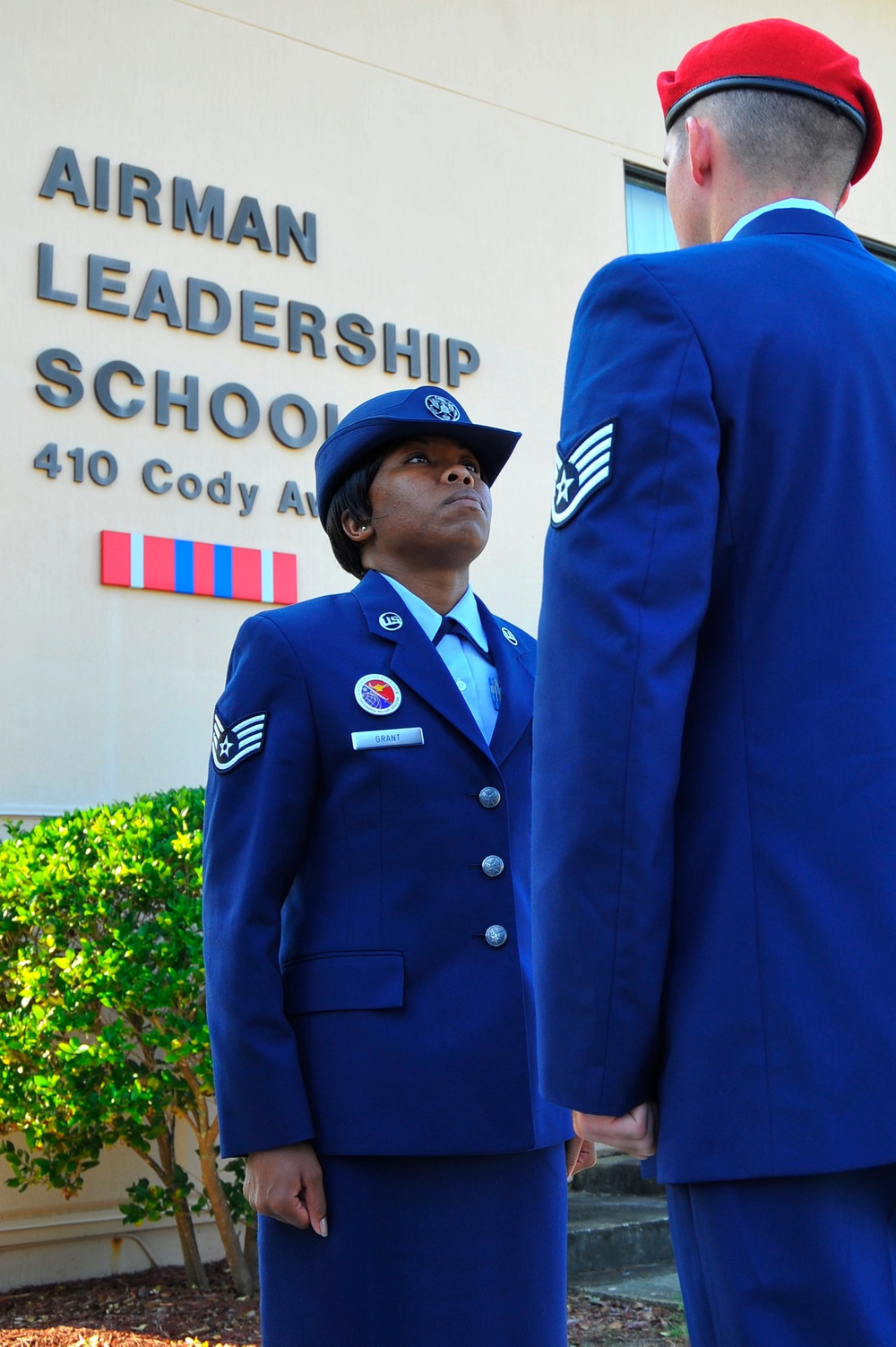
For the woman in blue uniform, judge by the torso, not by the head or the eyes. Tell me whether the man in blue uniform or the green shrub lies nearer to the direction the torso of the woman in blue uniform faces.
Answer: the man in blue uniform

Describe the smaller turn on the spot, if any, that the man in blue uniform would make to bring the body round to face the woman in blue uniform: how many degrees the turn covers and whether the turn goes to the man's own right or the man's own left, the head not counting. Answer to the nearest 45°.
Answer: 0° — they already face them

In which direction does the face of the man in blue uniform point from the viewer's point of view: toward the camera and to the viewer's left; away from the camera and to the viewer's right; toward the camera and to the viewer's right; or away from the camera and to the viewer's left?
away from the camera and to the viewer's left

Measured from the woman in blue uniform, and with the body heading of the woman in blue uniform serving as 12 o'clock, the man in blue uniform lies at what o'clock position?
The man in blue uniform is roughly at 1 o'clock from the woman in blue uniform.

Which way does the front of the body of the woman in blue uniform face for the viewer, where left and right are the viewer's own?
facing the viewer and to the right of the viewer

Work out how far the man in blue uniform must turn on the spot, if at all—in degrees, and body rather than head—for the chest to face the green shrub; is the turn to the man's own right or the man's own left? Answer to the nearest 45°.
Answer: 0° — they already face it

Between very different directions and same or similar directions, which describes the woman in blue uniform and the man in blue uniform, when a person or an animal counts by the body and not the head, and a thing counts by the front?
very different directions

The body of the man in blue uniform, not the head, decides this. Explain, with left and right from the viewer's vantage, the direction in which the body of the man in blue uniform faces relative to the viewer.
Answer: facing away from the viewer and to the left of the viewer

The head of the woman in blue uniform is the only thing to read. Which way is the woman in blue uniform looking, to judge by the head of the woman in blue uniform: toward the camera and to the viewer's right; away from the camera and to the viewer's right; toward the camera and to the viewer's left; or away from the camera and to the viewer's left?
toward the camera and to the viewer's right
